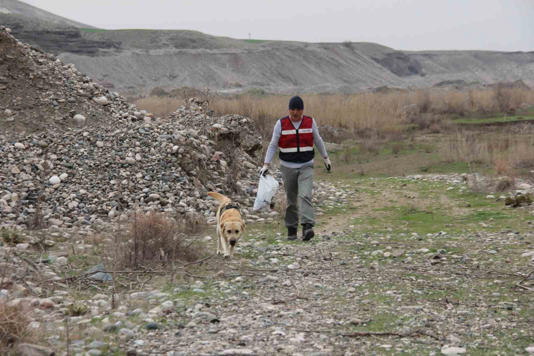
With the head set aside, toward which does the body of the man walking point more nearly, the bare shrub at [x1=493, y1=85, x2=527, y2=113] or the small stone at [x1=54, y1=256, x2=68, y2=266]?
the small stone

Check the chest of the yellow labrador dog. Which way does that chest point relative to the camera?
toward the camera

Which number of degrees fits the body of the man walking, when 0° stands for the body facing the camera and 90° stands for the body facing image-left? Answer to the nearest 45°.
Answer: approximately 0°

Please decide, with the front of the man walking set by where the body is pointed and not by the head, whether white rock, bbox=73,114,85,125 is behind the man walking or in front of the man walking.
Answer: behind

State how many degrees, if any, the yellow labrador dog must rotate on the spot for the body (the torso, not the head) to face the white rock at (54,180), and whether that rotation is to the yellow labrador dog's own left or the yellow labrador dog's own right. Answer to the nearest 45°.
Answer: approximately 135° to the yellow labrador dog's own right

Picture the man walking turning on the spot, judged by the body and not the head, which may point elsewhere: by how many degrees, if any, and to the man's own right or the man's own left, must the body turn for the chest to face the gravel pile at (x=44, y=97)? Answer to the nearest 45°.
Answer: approximately 135° to the man's own right

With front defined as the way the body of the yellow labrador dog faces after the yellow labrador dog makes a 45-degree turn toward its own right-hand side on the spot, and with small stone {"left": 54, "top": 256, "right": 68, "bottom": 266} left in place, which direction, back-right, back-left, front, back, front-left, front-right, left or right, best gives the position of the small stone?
front-right

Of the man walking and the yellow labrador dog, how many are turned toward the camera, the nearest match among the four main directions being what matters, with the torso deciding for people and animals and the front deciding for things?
2

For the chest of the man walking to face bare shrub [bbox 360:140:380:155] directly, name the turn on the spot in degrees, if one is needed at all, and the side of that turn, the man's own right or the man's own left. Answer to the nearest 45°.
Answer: approximately 180°

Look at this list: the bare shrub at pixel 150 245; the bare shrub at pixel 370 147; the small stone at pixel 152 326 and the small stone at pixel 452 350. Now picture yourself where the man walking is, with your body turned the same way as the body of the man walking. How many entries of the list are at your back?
1

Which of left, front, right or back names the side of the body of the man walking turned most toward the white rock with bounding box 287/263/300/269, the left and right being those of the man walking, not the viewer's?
front

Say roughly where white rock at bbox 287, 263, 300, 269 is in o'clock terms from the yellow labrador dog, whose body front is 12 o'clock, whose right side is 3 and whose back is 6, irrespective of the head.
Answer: The white rock is roughly at 10 o'clock from the yellow labrador dog.

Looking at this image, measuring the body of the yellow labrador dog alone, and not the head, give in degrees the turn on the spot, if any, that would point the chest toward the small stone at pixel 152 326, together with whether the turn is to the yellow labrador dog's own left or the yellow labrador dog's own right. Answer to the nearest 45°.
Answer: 0° — it already faces it

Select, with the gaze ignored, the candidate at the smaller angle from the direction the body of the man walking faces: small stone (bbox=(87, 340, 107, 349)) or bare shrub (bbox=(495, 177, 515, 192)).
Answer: the small stone

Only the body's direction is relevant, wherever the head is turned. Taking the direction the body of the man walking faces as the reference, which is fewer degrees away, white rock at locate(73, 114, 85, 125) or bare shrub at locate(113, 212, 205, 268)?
the bare shrub
